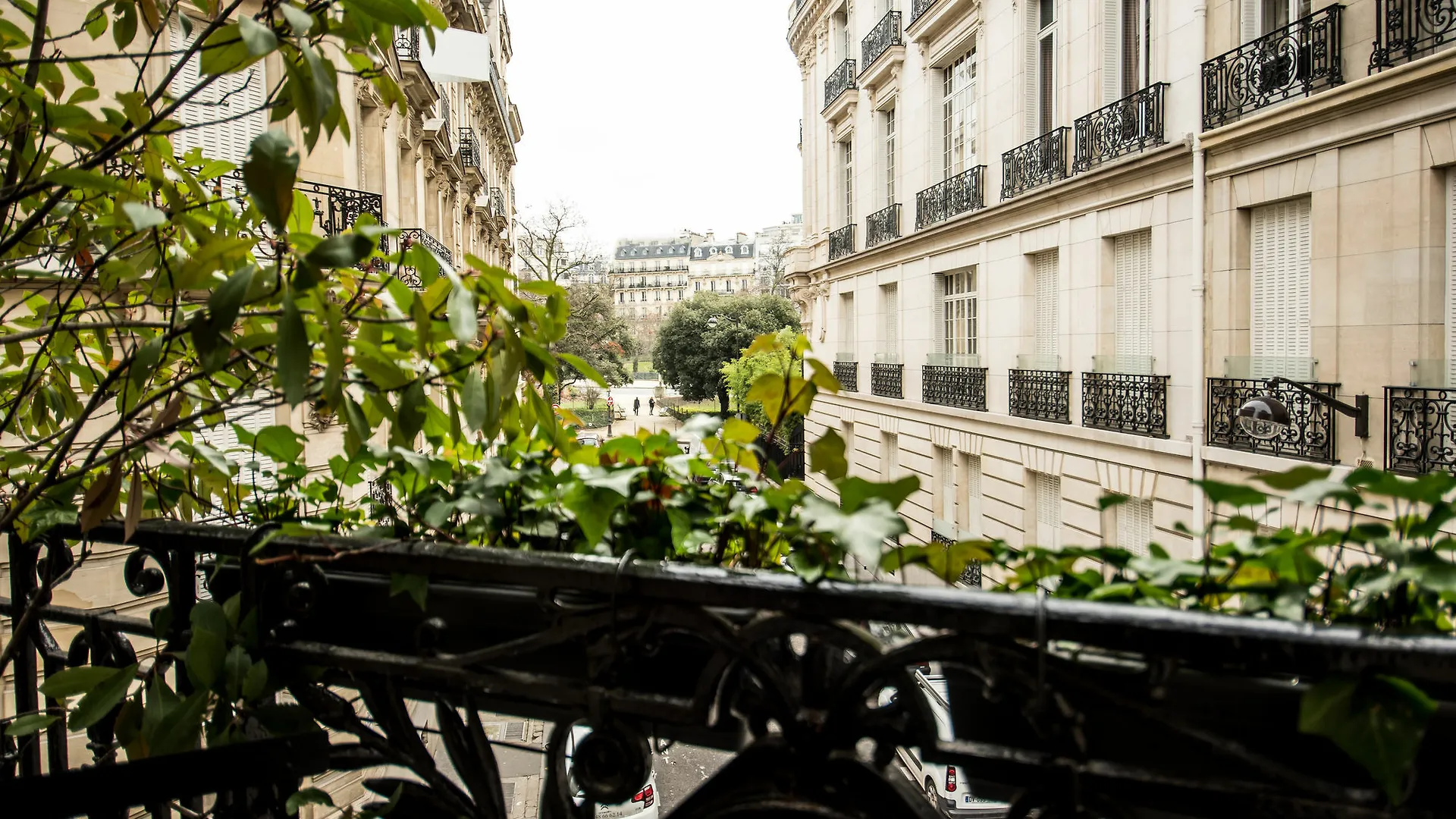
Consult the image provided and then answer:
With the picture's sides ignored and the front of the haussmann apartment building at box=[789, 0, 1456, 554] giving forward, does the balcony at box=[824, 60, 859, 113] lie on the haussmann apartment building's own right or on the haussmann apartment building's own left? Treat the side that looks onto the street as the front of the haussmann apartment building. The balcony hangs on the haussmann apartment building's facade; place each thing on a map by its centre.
on the haussmann apartment building's own right

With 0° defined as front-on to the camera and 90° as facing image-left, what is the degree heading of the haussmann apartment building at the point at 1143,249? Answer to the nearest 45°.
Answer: approximately 45°

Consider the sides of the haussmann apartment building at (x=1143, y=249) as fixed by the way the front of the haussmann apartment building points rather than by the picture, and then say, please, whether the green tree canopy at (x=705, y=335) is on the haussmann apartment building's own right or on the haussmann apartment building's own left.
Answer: on the haussmann apartment building's own right
